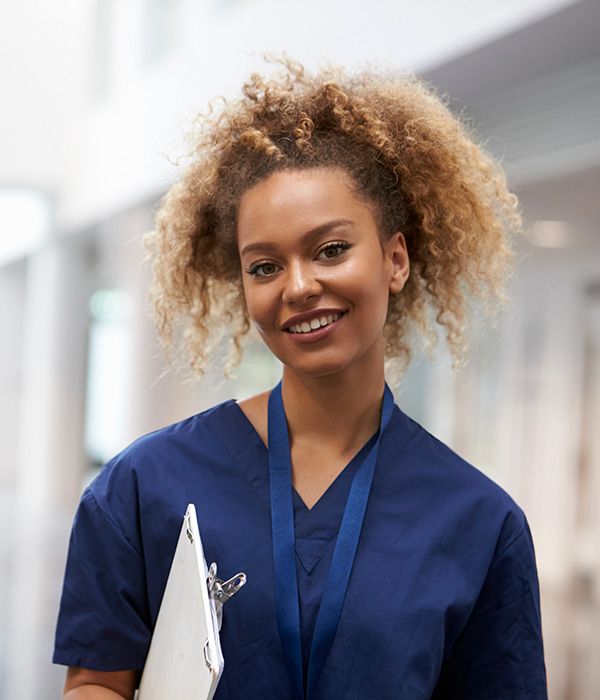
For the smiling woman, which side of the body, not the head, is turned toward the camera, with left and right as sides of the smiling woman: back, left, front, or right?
front
